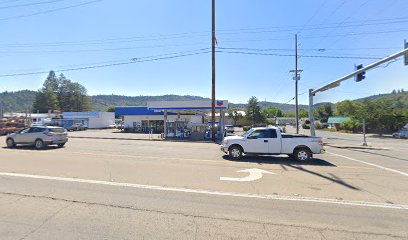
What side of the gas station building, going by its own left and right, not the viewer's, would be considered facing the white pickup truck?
front

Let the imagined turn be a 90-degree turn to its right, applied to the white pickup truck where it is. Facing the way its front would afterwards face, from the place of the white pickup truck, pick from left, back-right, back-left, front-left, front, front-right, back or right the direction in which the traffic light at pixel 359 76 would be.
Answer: front-right

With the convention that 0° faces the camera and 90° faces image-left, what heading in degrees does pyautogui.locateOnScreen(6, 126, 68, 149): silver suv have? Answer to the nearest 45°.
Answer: approximately 135°

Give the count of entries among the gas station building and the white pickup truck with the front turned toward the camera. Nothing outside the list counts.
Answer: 1

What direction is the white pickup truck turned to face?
to the viewer's left

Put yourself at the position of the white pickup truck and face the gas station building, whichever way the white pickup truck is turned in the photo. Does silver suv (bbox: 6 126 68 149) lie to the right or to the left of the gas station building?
left

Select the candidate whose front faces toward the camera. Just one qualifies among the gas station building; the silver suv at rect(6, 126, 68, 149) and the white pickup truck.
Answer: the gas station building

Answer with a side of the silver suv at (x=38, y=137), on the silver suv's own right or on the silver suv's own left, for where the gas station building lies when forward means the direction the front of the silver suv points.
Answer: on the silver suv's own right

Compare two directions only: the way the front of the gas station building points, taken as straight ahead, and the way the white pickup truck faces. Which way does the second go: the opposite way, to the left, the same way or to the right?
to the right

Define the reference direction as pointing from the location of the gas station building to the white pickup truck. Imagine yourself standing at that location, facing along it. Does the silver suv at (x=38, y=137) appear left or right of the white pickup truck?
right

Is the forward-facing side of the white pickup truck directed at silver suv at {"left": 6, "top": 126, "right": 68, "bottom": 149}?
yes

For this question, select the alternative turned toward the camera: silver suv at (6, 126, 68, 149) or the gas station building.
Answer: the gas station building

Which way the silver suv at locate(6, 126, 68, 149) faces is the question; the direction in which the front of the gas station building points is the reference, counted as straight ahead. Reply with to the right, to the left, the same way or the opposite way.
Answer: to the right

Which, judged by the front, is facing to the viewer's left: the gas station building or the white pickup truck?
the white pickup truck

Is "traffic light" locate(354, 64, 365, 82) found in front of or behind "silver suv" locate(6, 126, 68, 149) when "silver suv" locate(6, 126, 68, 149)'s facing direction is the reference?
behind

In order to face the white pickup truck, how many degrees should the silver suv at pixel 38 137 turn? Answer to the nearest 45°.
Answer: approximately 180°

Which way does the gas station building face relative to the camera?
toward the camera
